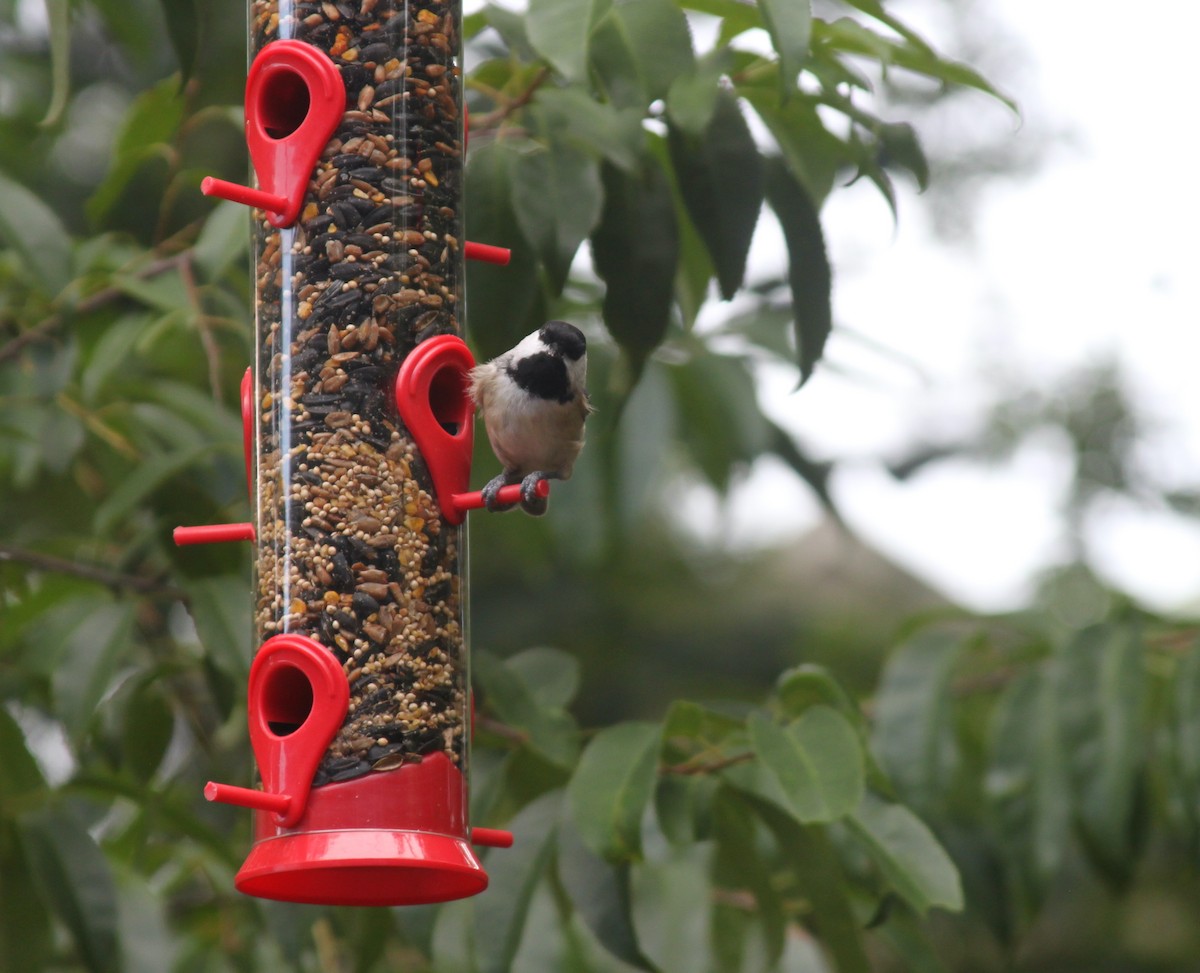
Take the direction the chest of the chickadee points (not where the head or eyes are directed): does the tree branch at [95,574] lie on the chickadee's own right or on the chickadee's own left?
on the chickadee's own right

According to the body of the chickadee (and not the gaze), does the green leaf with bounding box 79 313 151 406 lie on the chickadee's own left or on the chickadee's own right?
on the chickadee's own right

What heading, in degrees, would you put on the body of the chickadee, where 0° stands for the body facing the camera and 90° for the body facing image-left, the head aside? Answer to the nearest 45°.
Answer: approximately 0°

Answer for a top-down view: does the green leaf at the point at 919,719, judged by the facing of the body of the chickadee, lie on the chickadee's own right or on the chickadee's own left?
on the chickadee's own left

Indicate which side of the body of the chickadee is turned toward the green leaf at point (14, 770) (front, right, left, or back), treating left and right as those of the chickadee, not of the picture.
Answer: right
